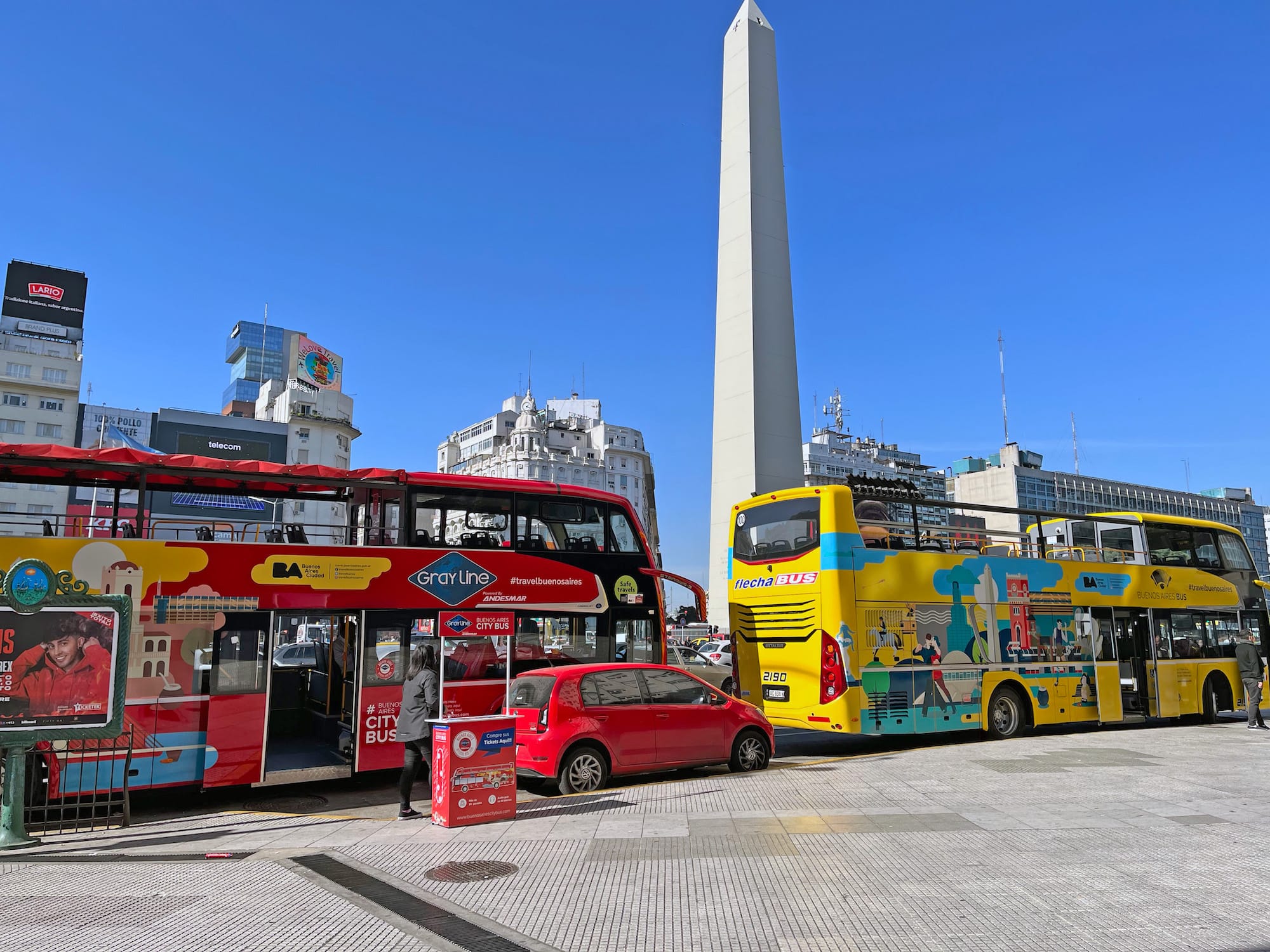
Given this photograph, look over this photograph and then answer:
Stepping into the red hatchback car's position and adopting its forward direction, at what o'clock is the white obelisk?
The white obelisk is roughly at 11 o'clock from the red hatchback car.

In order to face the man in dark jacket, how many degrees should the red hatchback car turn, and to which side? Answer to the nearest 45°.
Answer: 0° — it already faces them

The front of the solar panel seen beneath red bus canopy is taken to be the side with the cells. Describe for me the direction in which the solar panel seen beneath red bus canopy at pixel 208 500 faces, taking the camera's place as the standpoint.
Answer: facing the viewer

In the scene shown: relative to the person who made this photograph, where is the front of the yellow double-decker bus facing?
facing away from the viewer and to the right of the viewer

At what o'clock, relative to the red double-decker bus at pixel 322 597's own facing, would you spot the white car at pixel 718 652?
The white car is roughly at 10 o'clock from the red double-decker bus.

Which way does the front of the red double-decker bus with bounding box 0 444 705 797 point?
to the viewer's right

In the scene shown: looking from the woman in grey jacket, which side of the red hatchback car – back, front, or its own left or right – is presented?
back

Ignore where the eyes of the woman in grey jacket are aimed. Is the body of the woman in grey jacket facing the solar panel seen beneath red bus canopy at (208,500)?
no

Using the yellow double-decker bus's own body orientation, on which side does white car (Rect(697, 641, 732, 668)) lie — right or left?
on its left

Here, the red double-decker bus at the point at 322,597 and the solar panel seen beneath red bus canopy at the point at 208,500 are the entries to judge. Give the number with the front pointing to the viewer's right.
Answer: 1

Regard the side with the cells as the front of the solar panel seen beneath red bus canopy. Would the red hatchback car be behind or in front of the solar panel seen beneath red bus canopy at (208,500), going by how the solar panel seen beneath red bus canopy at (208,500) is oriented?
in front

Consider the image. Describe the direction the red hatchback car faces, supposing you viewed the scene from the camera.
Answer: facing away from the viewer and to the right of the viewer

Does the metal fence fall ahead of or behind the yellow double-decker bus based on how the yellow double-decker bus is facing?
behind
